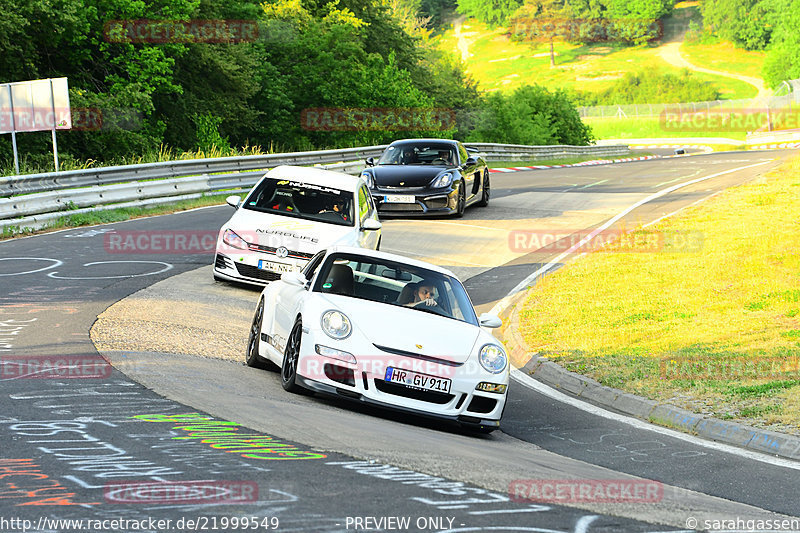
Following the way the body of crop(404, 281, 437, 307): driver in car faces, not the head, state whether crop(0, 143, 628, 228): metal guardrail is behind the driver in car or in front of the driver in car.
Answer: behind

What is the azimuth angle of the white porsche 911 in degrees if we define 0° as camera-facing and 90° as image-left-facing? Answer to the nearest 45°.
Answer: approximately 315°

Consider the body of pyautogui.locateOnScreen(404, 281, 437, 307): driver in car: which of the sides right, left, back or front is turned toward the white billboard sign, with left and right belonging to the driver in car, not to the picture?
back

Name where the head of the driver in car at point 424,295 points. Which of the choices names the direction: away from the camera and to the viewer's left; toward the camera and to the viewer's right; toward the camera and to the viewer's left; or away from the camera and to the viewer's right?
toward the camera and to the viewer's right

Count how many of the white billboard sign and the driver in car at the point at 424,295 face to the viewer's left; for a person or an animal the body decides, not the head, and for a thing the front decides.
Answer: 0

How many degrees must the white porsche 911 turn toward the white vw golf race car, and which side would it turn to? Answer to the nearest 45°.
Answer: approximately 135° to its left
